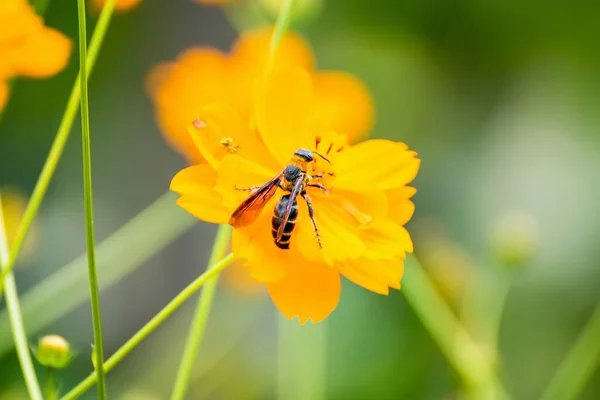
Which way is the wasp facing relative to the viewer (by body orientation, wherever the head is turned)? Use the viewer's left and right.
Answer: facing away from the viewer and to the right of the viewer
